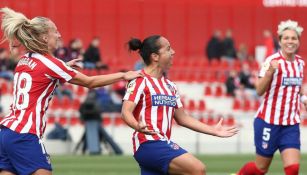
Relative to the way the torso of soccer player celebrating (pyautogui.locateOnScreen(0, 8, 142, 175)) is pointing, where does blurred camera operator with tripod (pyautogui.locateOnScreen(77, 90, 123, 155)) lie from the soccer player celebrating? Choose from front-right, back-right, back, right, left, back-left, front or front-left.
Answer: front-left

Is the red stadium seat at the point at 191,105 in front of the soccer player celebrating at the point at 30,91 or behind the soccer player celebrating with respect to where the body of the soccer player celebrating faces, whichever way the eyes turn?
in front

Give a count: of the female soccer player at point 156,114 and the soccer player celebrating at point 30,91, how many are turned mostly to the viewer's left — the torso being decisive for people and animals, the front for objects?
0

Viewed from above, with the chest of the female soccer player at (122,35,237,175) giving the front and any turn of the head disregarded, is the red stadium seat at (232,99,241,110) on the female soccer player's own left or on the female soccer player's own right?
on the female soccer player's own left

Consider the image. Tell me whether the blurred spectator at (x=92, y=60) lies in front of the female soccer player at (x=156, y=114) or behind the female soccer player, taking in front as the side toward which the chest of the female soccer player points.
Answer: behind

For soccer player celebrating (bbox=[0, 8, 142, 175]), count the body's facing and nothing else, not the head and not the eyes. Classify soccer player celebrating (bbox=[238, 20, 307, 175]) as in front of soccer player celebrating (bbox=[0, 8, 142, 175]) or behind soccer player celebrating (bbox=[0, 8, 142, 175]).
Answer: in front

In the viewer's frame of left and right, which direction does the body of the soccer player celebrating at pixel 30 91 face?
facing away from the viewer and to the right of the viewer
